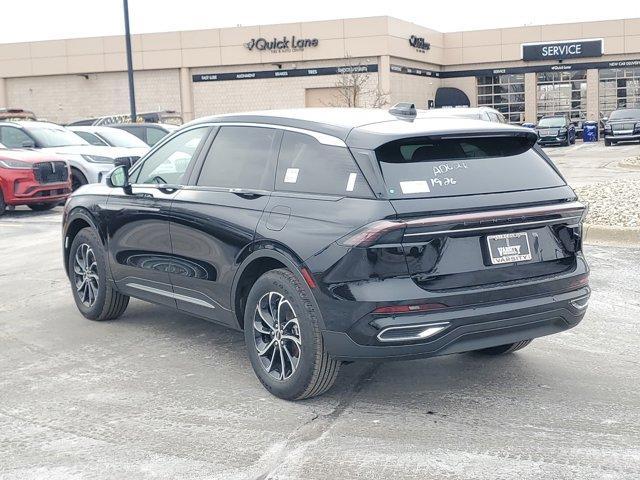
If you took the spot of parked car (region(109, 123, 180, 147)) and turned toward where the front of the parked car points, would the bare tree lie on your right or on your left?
on your left

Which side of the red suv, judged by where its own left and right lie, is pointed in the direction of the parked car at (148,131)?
left

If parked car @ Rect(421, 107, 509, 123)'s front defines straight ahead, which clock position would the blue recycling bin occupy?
The blue recycling bin is roughly at 8 o'clock from the parked car.

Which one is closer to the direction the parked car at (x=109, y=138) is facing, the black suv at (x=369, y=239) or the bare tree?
the black suv

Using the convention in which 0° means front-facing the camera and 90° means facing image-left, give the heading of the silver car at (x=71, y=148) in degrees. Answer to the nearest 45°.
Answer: approximately 315°

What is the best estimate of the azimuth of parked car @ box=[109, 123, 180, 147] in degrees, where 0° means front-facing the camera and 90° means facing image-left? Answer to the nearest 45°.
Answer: approximately 315°

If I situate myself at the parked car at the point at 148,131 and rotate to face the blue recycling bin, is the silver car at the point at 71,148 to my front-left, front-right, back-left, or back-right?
back-right

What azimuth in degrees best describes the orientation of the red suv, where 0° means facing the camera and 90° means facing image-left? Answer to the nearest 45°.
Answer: approximately 315°

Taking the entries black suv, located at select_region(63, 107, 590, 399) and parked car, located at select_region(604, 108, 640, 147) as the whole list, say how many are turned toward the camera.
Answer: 1

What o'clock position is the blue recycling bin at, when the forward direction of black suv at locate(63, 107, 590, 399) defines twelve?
The blue recycling bin is roughly at 2 o'clock from the black suv.

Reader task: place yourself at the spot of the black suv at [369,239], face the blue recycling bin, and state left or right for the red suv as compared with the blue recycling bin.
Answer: left

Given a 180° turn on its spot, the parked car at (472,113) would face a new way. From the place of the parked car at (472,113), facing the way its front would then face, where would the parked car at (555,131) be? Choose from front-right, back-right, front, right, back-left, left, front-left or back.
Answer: front-right

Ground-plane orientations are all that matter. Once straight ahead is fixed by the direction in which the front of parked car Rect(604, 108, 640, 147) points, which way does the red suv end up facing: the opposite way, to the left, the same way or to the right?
to the left
